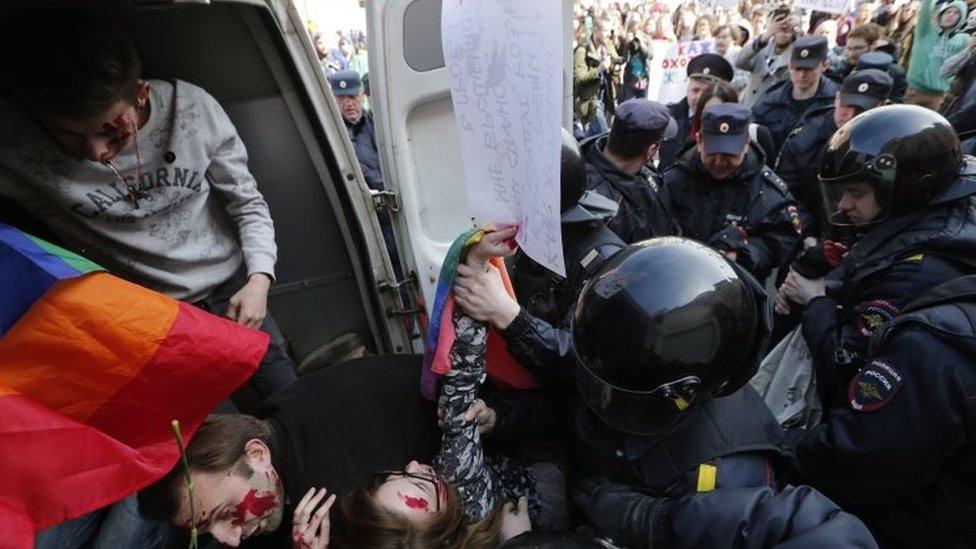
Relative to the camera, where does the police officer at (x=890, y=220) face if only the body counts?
to the viewer's left

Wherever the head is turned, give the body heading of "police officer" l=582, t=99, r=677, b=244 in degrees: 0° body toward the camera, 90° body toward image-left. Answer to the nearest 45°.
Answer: approximately 225°

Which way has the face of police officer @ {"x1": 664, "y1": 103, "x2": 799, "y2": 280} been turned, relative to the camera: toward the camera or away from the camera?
toward the camera

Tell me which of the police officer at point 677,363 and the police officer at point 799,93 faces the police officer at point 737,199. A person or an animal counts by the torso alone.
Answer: the police officer at point 799,93

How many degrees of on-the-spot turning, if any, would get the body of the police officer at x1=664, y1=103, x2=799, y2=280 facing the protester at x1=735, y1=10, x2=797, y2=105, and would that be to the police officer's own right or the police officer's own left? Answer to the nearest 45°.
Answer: approximately 180°

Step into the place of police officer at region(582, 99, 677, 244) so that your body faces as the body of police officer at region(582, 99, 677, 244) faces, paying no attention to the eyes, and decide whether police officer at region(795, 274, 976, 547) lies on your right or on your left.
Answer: on your right

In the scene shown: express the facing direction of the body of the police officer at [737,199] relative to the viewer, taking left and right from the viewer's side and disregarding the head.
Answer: facing the viewer

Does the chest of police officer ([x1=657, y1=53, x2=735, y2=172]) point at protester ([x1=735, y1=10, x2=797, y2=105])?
no

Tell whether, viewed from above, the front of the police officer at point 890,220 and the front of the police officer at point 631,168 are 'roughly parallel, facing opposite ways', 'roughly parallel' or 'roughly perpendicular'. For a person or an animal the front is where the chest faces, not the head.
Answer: roughly perpendicular

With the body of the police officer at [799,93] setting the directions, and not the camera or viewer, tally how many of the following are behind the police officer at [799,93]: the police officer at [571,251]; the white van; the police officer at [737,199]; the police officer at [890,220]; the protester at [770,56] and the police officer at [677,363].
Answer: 1

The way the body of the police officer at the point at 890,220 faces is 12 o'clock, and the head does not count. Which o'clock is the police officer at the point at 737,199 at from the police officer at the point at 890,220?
the police officer at the point at 737,199 is roughly at 2 o'clock from the police officer at the point at 890,220.

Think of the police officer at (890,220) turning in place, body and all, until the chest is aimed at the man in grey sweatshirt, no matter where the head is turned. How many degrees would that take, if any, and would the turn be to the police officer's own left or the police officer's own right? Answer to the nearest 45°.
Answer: approximately 45° to the police officer's own left

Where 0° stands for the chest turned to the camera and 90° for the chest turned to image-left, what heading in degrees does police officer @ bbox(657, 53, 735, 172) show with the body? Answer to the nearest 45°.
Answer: approximately 45°

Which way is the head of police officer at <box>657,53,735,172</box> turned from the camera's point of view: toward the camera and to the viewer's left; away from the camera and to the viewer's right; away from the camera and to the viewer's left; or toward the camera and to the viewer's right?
toward the camera and to the viewer's left
